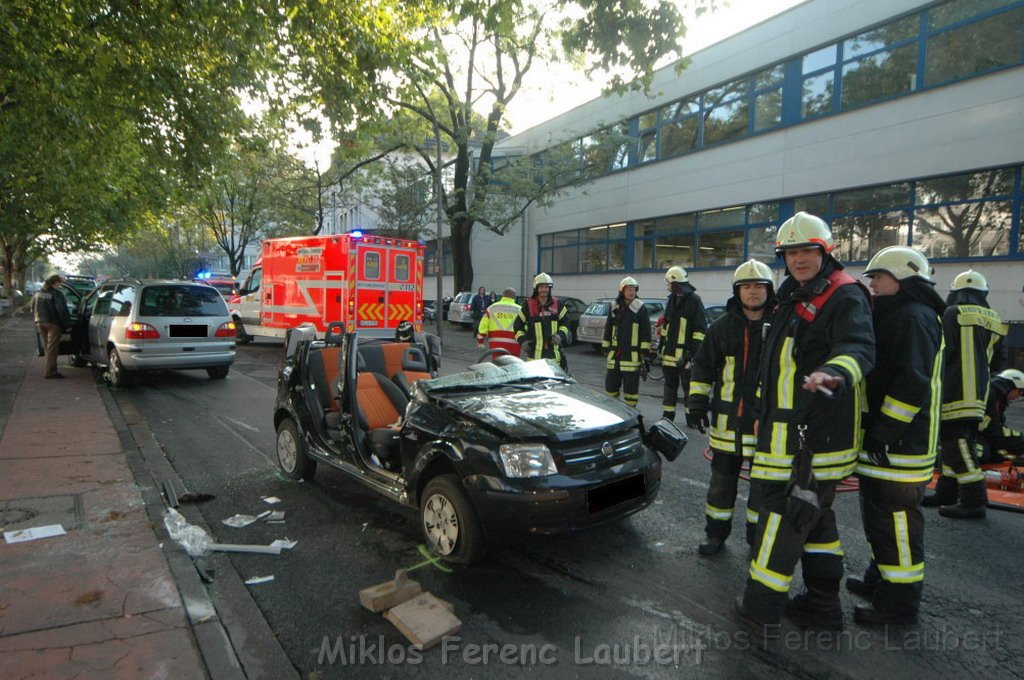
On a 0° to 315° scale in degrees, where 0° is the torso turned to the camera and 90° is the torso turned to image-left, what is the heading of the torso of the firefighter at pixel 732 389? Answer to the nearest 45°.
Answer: approximately 0°

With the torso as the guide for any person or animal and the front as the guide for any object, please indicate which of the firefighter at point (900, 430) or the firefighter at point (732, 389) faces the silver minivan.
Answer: the firefighter at point (900, 430)

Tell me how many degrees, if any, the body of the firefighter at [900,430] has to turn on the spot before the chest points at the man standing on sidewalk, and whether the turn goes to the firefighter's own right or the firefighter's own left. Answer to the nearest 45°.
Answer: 0° — they already face them

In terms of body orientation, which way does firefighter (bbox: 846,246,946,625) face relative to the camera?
to the viewer's left

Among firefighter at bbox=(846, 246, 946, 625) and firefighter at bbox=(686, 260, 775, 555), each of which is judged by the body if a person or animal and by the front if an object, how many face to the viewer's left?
1

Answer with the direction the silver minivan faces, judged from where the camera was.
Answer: facing away from the viewer and to the left of the viewer

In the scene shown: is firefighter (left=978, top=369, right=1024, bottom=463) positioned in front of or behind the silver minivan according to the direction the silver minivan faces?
behind

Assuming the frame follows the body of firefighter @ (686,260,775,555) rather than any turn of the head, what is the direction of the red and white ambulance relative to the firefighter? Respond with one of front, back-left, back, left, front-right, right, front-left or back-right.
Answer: back-right
